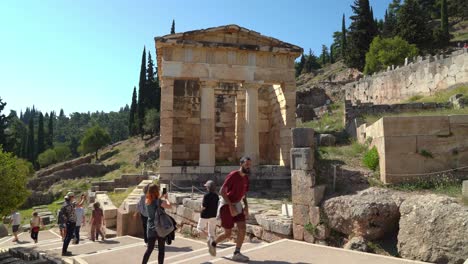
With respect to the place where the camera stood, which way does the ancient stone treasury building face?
facing the viewer

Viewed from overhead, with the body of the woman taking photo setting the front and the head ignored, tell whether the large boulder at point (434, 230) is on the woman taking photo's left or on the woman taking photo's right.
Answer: on the woman taking photo's right

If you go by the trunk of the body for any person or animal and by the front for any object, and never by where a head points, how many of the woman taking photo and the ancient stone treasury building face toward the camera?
1

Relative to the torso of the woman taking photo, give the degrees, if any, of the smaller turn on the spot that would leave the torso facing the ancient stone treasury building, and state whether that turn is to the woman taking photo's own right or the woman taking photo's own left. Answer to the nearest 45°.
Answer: approximately 45° to the woman taking photo's own left

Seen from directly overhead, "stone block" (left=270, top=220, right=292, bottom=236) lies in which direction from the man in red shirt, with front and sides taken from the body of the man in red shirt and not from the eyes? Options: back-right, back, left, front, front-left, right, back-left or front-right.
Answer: left

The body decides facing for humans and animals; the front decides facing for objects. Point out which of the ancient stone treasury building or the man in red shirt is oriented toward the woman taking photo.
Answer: the ancient stone treasury building

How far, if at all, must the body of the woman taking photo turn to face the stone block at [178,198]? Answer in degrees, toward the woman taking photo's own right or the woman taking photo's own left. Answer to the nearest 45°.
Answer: approximately 45° to the woman taking photo's own left

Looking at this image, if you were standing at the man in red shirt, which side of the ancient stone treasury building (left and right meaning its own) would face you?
front

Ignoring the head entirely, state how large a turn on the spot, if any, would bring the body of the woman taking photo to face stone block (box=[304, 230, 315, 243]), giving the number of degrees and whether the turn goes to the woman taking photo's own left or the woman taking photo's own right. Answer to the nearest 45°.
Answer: approximately 45° to the woman taking photo's own right

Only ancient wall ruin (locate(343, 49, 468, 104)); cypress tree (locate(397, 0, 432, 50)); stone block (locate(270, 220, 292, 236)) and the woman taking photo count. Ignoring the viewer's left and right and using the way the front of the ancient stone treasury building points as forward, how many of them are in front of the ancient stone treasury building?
2

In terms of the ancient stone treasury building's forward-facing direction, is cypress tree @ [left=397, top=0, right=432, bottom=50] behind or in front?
behind
